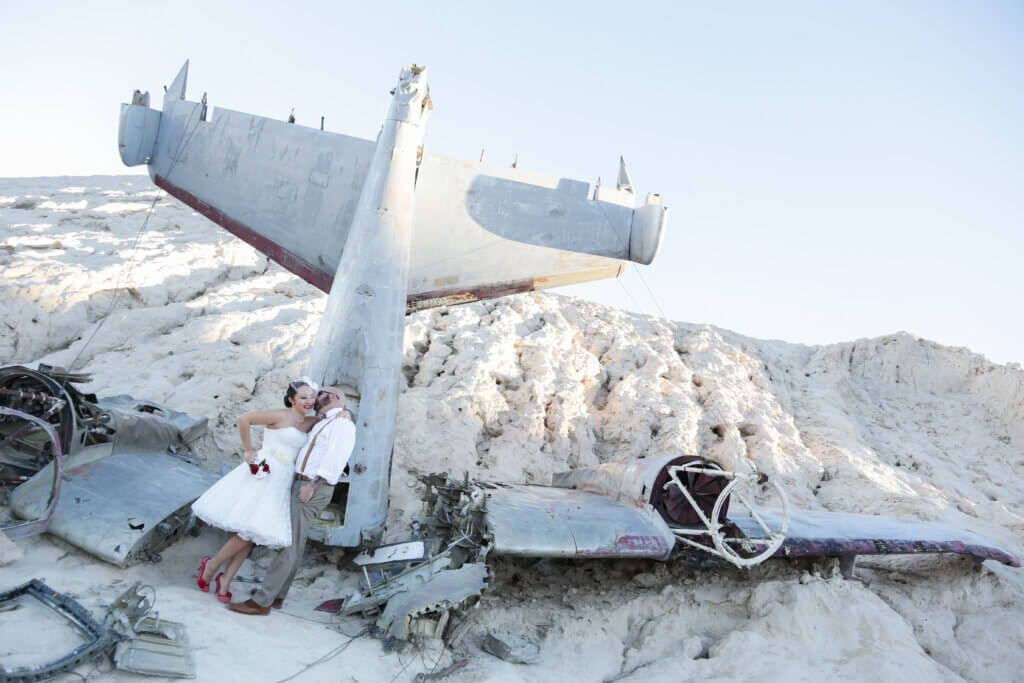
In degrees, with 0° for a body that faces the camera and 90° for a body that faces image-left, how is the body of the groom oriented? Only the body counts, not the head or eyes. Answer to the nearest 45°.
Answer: approximately 90°

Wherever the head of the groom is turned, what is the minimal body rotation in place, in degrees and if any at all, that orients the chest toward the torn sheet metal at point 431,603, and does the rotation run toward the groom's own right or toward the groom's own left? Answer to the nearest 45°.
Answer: approximately 180°

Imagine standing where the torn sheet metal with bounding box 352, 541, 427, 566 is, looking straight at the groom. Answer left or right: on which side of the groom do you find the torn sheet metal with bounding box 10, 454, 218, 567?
right

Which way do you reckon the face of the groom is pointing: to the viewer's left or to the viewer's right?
to the viewer's left

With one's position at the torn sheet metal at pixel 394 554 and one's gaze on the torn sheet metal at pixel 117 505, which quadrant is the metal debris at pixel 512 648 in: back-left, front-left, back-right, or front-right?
back-left
